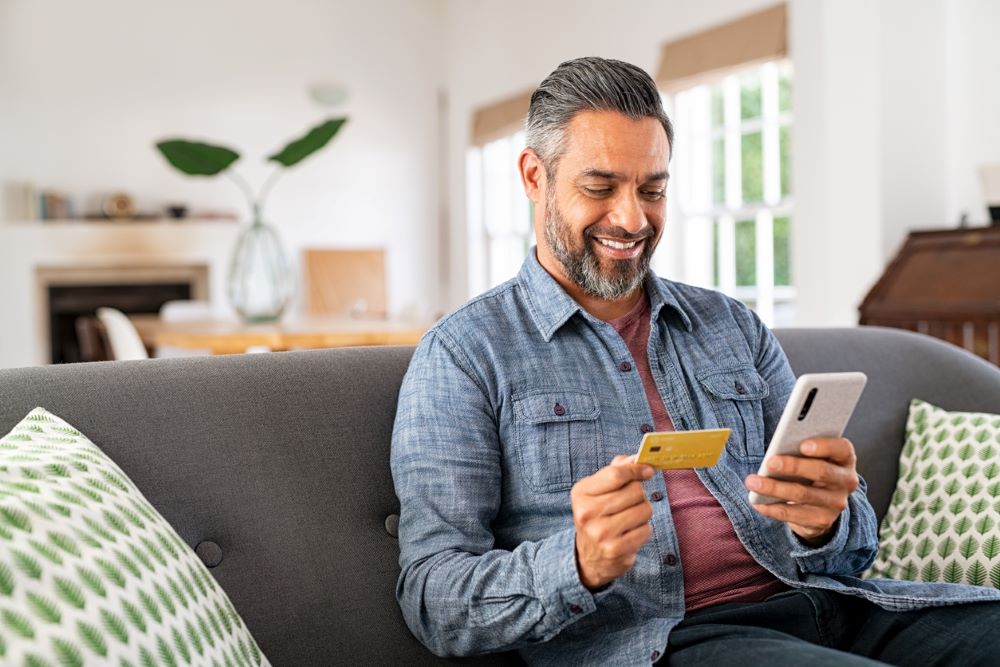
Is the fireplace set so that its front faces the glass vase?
yes

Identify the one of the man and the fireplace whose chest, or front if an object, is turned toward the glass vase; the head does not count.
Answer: the fireplace

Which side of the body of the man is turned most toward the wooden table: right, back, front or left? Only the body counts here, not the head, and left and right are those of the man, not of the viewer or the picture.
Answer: back

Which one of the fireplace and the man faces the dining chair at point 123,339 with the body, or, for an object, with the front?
the fireplace

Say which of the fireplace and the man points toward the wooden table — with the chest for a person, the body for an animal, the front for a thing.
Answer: the fireplace

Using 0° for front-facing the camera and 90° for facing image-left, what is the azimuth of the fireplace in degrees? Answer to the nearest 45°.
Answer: approximately 0°

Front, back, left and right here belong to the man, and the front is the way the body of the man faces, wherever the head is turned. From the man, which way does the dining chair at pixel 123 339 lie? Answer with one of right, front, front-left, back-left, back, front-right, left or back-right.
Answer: back

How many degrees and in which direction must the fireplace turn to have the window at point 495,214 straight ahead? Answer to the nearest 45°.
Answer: approximately 90° to its left

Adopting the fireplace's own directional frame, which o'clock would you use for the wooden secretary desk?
The wooden secretary desk is roughly at 11 o'clock from the fireplace.

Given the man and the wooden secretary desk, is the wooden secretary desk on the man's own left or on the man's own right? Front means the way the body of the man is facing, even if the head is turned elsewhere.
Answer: on the man's own left
